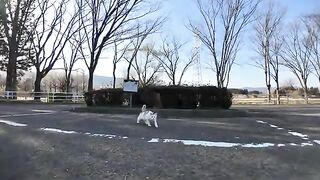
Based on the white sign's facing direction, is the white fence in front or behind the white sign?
behind

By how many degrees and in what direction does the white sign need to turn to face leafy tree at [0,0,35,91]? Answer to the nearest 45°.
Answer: approximately 135° to its right

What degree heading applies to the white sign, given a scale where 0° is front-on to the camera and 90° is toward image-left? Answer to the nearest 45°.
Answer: approximately 0°
